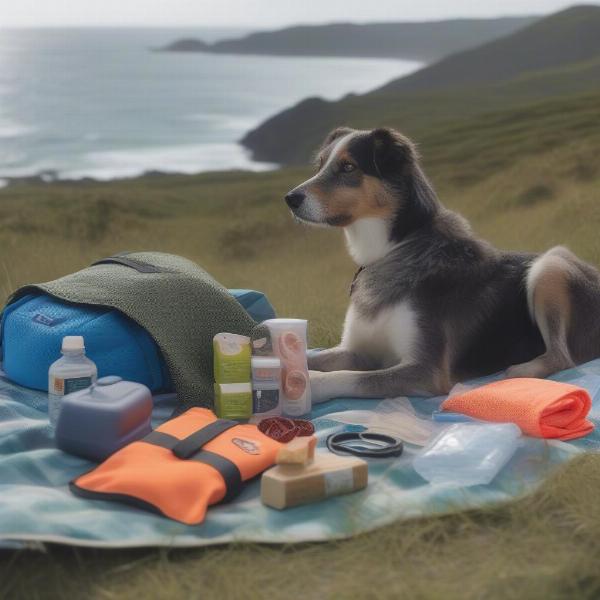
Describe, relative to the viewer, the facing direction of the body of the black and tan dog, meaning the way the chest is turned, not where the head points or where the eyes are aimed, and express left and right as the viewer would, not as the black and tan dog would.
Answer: facing to the left of the viewer

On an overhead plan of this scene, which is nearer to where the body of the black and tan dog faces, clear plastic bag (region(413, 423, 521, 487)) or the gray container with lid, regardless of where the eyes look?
the gray container with lid

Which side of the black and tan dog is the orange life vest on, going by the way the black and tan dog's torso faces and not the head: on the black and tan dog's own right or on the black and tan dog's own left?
on the black and tan dog's own left

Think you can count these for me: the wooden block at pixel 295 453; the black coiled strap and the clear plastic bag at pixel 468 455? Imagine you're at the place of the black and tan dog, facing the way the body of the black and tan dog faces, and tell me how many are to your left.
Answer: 3

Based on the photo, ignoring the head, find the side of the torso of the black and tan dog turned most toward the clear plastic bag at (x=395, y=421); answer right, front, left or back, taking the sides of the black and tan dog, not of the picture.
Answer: left

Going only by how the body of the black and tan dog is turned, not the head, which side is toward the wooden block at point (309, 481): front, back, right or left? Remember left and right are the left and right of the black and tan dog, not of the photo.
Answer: left

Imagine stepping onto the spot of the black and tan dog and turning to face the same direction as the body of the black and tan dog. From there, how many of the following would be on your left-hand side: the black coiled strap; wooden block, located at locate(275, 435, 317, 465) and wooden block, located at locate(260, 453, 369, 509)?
3

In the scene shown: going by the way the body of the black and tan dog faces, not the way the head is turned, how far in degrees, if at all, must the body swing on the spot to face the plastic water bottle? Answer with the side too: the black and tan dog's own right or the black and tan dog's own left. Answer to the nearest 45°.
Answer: approximately 45° to the black and tan dog's own left

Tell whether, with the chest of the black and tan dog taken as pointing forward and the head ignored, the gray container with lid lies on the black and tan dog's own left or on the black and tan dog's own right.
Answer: on the black and tan dog's own left

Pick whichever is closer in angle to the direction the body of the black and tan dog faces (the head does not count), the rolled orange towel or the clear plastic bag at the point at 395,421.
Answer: the clear plastic bag

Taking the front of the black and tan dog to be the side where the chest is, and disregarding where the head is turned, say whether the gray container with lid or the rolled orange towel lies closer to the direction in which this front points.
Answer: the gray container with lid
